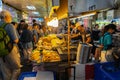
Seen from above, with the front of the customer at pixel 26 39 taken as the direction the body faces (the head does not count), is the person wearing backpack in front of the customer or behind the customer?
behind

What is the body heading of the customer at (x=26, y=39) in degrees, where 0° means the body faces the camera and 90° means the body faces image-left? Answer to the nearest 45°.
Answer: approximately 225°

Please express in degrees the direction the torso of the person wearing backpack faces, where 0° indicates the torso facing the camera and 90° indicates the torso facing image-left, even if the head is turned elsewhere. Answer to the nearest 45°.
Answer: approximately 225°
